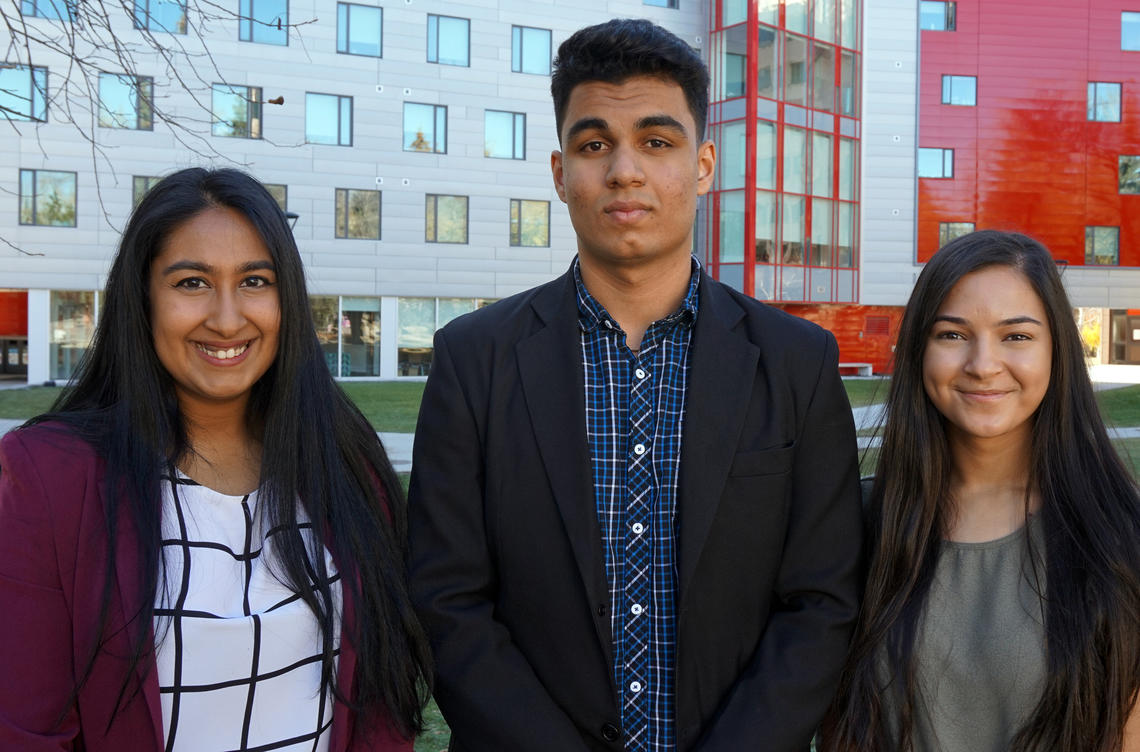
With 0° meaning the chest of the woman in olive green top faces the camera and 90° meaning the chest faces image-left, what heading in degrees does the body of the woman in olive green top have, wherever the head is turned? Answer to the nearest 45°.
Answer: approximately 0°

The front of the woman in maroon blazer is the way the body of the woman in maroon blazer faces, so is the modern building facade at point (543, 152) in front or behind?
behind

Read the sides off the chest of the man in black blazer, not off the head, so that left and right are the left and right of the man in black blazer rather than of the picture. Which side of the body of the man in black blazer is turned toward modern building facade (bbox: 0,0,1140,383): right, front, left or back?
back

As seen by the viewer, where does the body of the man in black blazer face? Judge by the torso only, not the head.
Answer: toward the camera

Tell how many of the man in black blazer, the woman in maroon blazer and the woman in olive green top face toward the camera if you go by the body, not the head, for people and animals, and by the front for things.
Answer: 3

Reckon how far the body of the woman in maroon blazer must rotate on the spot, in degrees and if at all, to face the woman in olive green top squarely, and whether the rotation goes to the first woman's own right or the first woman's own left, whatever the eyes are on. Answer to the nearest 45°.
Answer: approximately 90° to the first woman's own left

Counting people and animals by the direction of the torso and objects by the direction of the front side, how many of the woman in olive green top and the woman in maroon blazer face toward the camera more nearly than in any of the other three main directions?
2

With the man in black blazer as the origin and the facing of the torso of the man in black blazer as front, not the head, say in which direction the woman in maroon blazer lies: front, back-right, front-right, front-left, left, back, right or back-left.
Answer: right

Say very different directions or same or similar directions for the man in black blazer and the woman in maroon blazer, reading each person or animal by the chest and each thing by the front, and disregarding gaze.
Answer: same or similar directions

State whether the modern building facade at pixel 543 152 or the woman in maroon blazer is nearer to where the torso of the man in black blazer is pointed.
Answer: the woman in maroon blazer

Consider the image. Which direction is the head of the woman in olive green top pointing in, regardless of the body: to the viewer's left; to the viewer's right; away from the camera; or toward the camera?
toward the camera

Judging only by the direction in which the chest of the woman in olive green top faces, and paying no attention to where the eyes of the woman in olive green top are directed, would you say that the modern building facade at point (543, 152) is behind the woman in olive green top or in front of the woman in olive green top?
behind

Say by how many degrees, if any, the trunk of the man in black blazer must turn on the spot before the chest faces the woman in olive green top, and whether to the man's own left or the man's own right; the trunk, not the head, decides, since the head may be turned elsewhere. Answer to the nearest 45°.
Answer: approximately 90° to the man's own left

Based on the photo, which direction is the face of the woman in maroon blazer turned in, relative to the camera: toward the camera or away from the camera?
toward the camera

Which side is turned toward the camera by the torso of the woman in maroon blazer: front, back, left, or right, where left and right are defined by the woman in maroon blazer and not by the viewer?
front

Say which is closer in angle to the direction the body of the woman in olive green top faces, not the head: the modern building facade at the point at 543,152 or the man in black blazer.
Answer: the man in black blazer
